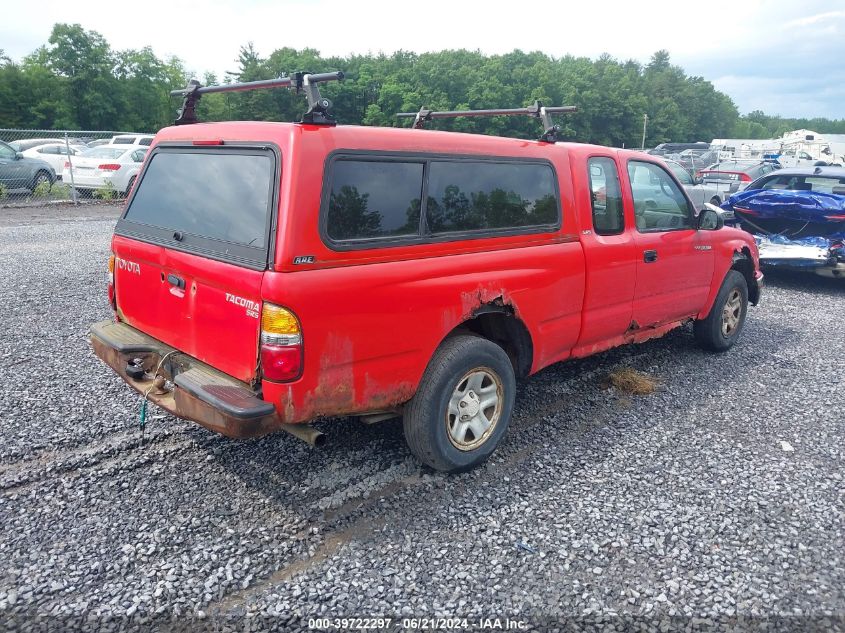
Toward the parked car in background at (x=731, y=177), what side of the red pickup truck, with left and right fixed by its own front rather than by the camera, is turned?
front

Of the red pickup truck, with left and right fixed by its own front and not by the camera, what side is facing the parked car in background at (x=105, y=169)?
left

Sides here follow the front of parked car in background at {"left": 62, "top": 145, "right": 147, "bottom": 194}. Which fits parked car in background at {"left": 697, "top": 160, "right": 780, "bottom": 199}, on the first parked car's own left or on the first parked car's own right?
on the first parked car's own right

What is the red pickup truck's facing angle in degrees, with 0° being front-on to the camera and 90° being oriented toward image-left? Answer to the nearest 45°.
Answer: approximately 225°

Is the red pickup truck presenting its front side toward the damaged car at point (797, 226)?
yes

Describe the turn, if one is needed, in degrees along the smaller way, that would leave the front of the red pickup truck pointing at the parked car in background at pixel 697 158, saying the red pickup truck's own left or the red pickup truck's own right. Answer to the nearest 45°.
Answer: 0° — it already faces it

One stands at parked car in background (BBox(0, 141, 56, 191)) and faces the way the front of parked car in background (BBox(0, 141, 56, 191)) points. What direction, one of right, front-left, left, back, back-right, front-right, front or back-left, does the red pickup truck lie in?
right

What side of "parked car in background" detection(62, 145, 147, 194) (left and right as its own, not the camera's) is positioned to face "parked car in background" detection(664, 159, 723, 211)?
right

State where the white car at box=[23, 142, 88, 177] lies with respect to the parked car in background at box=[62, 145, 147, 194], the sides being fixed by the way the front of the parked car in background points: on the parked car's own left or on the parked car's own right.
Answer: on the parked car's own left
